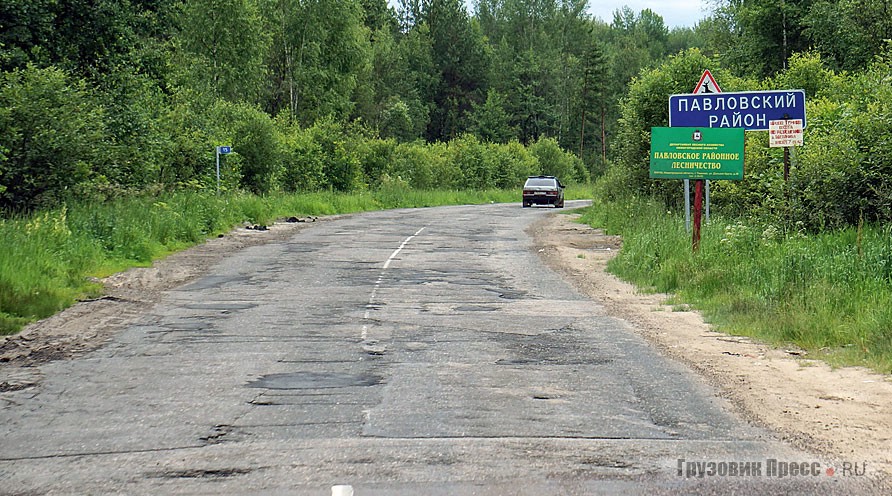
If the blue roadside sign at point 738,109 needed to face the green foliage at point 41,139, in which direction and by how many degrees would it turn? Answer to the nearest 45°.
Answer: approximately 90° to its right

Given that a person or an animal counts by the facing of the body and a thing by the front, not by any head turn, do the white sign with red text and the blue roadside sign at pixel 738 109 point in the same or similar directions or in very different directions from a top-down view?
same or similar directions

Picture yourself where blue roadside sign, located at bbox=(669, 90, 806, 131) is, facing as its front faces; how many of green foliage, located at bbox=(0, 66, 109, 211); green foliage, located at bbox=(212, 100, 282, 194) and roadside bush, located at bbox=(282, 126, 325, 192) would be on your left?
0

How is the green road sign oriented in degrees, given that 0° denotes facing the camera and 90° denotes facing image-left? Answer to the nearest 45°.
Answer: approximately 0°

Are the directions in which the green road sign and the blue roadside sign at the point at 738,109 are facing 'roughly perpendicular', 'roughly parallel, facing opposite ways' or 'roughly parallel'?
roughly parallel

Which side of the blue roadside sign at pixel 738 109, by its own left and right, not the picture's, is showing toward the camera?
front

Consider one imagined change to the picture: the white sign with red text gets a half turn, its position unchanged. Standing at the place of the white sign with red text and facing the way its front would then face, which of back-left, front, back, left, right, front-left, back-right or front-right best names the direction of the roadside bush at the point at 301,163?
front-left

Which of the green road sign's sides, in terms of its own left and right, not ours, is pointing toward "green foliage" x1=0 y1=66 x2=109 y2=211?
right

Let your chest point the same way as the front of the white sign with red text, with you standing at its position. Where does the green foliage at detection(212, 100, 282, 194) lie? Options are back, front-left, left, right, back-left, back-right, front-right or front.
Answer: back-right

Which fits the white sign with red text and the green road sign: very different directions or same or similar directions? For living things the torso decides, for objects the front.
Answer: same or similar directions

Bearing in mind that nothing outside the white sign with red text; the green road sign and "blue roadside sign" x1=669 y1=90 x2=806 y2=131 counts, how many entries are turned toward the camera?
3

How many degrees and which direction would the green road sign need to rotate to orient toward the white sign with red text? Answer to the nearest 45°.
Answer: approximately 45° to its left

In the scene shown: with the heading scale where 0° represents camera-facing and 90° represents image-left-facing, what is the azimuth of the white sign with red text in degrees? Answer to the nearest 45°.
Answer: approximately 0°

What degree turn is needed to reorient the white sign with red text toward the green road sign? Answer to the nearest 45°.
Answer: approximately 135° to its right

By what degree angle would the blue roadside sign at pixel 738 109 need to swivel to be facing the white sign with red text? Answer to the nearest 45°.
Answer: approximately 45° to its left
